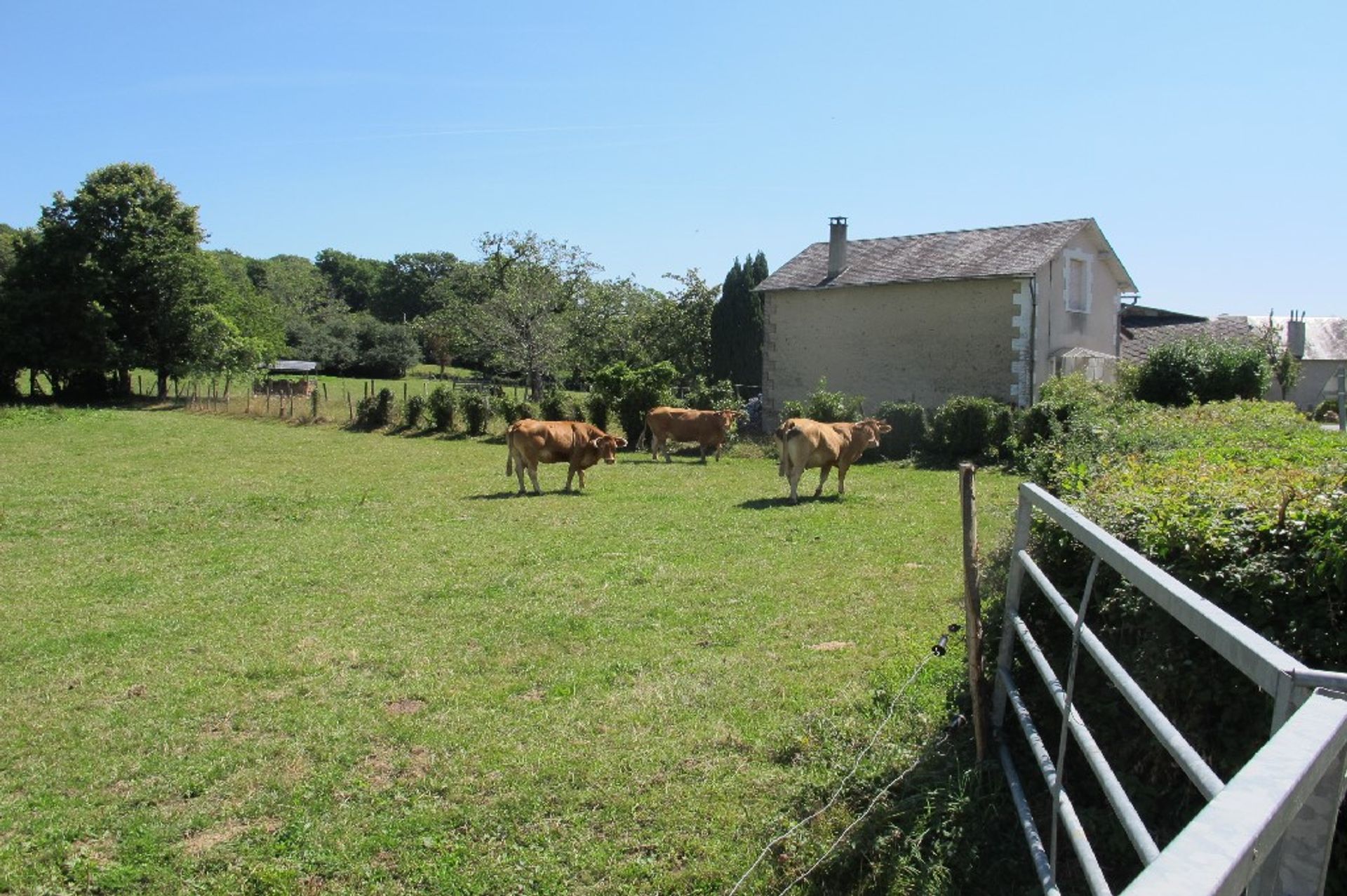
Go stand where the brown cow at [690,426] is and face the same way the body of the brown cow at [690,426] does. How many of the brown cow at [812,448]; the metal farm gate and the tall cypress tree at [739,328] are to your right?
2

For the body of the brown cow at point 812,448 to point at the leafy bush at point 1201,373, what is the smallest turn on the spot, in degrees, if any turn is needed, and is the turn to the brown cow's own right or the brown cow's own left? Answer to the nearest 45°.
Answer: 0° — it already faces it

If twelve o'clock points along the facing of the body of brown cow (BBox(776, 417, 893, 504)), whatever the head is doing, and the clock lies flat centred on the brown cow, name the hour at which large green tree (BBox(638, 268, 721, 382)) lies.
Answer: The large green tree is roughly at 10 o'clock from the brown cow.

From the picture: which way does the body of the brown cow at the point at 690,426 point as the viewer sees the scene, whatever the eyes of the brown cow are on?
to the viewer's right

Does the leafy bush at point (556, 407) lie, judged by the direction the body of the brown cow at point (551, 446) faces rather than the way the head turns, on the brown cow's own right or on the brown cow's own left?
on the brown cow's own left

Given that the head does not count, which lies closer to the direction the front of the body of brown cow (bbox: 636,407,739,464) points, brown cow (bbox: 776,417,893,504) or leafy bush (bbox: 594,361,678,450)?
the brown cow

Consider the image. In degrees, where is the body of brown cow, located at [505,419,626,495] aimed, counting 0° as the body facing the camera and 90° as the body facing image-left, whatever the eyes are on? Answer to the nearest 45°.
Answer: approximately 270°

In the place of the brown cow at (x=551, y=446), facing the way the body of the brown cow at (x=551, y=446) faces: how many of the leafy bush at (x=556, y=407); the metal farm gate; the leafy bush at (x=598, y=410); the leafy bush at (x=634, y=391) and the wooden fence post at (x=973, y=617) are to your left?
3

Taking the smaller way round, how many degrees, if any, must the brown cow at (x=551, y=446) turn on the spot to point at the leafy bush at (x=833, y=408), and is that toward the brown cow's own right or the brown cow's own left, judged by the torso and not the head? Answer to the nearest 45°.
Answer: approximately 45° to the brown cow's own left

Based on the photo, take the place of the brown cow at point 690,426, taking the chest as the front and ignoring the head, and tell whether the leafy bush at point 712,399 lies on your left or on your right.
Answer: on your left

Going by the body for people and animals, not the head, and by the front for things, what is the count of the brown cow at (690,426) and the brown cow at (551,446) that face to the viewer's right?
2
